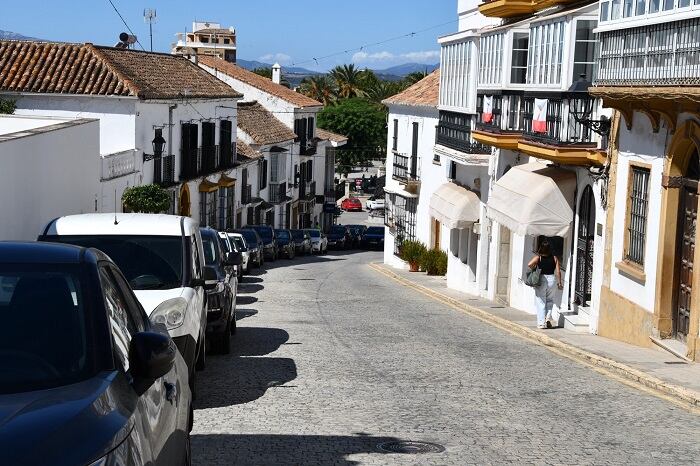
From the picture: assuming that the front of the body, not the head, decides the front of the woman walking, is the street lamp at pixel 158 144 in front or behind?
in front

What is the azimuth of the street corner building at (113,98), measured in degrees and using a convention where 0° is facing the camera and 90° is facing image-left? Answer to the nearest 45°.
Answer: approximately 315°

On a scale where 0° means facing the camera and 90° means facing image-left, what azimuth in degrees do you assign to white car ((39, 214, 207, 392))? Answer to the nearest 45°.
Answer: approximately 0°

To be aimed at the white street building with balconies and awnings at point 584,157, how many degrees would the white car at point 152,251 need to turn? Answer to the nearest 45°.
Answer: approximately 135° to its left

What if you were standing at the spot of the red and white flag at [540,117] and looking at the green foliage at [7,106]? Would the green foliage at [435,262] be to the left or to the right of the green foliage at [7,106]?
right

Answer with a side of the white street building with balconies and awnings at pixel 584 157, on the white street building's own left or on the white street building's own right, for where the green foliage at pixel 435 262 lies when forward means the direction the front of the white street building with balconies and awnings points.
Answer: on the white street building's own right

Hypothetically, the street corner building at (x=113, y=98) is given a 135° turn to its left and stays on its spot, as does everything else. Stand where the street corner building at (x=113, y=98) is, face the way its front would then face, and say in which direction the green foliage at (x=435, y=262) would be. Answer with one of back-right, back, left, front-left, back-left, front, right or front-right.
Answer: right

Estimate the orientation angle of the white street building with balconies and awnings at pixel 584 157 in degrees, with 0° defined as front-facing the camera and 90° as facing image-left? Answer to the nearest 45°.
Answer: approximately 45°

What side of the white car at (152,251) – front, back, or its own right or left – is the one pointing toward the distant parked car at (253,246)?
back

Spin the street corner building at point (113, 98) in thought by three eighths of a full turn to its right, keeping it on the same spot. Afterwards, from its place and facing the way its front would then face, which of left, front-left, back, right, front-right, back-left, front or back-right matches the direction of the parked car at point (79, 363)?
left

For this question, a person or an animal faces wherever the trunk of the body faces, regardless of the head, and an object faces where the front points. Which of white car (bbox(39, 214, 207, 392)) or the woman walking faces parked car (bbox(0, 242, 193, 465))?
the white car
